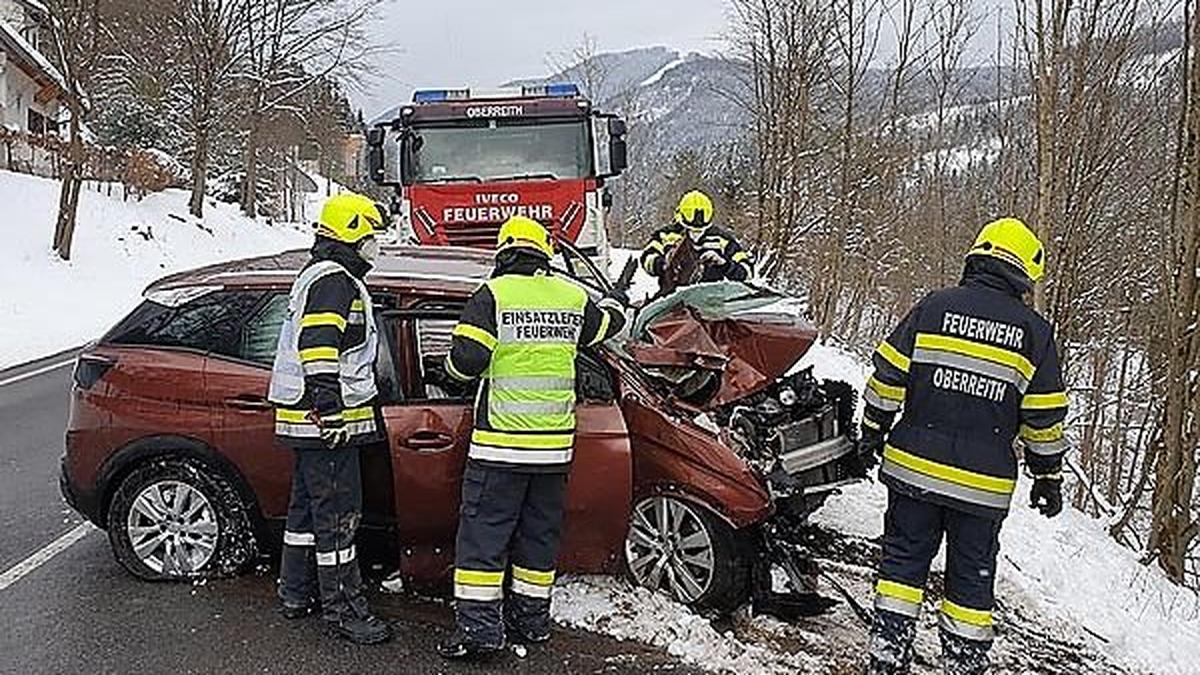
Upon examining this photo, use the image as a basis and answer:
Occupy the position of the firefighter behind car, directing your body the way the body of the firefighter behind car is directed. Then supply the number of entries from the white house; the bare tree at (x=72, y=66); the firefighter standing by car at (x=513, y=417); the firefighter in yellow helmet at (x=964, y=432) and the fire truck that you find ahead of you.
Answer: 2

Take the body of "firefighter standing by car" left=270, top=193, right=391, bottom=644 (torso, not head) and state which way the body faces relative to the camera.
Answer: to the viewer's right

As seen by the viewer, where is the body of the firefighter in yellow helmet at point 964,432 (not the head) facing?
away from the camera

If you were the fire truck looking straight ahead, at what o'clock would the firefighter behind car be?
The firefighter behind car is roughly at 11 o'clock from the fire truck.

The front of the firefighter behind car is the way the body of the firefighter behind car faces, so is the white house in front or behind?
behind

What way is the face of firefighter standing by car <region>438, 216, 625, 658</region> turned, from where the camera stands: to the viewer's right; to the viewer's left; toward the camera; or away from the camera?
away from the camera

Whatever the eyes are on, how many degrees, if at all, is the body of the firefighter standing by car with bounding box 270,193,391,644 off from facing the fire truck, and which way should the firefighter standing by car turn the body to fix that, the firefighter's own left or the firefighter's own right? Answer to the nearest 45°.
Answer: approximately 90° to the firefighter's own left

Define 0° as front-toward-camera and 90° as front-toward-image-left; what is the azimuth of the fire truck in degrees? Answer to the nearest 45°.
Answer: approximately 0°

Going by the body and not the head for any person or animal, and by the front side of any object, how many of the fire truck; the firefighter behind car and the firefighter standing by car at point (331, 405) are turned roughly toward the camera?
2

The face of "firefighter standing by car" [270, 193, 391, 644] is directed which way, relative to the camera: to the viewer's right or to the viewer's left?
to the viewer's right

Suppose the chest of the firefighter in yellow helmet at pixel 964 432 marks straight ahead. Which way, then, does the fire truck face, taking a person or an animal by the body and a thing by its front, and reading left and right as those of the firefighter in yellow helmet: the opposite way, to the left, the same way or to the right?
the opposite way

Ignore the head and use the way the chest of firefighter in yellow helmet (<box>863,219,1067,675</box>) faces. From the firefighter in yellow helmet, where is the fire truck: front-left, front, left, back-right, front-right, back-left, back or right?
front-left

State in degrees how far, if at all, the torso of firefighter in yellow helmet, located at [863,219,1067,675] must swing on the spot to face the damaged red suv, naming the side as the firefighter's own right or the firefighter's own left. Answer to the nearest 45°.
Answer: approximately 90° to the firefighter's own left

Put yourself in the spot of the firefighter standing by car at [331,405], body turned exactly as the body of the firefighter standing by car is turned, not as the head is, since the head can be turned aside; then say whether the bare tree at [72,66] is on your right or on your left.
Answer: on your left

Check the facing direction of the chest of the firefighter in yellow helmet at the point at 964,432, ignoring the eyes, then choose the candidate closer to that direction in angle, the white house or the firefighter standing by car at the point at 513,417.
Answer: the white house

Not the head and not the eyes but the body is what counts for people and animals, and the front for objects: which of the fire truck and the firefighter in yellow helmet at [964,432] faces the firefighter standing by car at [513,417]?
the fire truck
